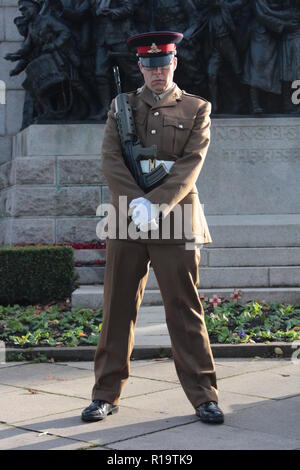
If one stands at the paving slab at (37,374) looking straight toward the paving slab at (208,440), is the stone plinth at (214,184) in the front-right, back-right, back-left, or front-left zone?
back-left

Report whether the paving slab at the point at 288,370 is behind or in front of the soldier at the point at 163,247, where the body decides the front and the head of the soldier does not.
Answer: behind

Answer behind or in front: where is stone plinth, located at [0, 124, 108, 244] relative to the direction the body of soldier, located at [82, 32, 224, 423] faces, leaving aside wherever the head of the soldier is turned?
behind

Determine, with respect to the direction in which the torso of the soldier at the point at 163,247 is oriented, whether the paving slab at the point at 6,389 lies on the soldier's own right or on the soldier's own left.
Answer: on the soldier's own right

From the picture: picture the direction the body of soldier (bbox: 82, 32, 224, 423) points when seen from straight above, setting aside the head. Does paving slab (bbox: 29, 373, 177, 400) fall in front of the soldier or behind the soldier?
behind

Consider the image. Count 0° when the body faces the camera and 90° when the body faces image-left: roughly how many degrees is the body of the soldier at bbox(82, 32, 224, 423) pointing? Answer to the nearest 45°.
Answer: approximately 0°

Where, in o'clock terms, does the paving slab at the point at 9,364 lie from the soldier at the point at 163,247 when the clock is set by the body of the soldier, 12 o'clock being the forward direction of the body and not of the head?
The paving slab is roughly at 5 o'clock from the soldier.

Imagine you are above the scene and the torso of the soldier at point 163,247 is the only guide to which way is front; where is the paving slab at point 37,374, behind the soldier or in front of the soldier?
behind

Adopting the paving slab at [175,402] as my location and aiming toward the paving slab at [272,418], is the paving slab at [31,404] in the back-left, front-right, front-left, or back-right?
back-right
